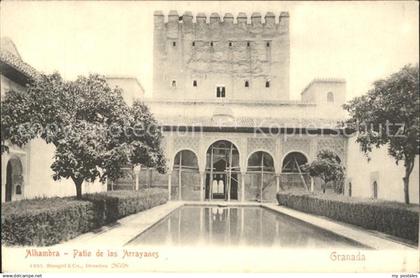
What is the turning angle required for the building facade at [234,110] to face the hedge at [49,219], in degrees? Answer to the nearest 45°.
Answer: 0° — it already faces it

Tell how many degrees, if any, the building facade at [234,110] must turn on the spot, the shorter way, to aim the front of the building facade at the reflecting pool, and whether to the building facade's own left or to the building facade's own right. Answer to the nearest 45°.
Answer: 0° — it already faces it

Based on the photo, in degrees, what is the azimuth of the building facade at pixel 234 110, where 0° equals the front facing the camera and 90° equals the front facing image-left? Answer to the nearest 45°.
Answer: approximately 0°
